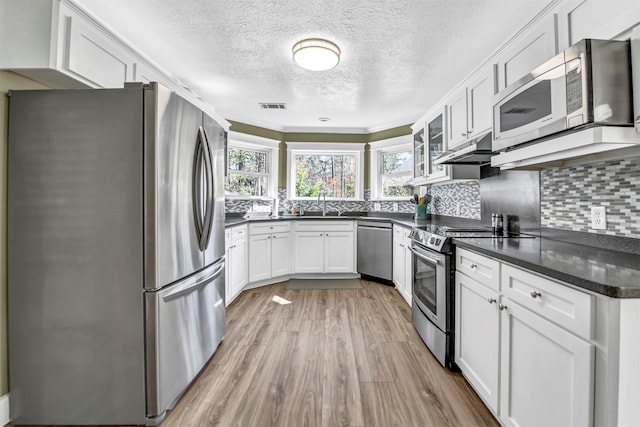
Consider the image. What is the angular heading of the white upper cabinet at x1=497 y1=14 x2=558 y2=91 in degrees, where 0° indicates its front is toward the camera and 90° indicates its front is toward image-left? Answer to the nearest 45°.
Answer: approximately 45°

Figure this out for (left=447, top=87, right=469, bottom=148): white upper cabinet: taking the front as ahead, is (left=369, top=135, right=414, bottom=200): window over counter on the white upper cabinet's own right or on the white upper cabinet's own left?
on the white upper cabinet's own right

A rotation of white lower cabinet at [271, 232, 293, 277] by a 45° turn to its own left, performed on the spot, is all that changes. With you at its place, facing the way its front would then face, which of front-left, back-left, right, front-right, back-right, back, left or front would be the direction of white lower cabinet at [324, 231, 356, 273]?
front

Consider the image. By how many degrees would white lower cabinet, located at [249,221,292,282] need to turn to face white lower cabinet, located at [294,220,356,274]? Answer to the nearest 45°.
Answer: approximately 45° to its left

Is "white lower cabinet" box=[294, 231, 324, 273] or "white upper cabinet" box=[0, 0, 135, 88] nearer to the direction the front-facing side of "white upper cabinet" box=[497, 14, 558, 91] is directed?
the white upper cabinet

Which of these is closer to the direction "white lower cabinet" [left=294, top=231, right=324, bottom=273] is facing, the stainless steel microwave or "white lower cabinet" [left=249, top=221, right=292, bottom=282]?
the stainless steel microwave

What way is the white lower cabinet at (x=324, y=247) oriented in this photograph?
toward the camera

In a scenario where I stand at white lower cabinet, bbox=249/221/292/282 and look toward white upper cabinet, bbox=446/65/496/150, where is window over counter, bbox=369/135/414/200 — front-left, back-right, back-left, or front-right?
front-left

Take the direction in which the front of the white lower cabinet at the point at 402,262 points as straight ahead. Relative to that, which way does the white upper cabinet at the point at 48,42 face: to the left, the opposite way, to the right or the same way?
the opposite way

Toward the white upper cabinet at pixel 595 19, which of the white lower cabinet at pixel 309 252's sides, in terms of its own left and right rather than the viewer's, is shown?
front

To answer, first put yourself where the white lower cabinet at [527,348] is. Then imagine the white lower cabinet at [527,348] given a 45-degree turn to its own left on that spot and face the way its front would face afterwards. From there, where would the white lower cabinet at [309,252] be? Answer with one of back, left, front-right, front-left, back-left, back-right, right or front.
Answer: back-right

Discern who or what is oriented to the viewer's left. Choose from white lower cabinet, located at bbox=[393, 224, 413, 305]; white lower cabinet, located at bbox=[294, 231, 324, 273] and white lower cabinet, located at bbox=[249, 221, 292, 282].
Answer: white lower cabinet, located at bbox=[393, 224, 413, 305]

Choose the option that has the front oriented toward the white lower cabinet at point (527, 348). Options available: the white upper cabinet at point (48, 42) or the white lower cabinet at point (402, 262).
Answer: the white upper cabinet

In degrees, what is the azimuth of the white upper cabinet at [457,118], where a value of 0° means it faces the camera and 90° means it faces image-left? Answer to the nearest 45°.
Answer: approximately 45°

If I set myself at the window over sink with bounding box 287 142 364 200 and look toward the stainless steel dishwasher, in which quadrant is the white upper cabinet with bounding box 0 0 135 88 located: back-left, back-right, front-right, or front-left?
front-right

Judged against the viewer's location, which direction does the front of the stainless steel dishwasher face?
facing the viewer and to the left of the viewer
